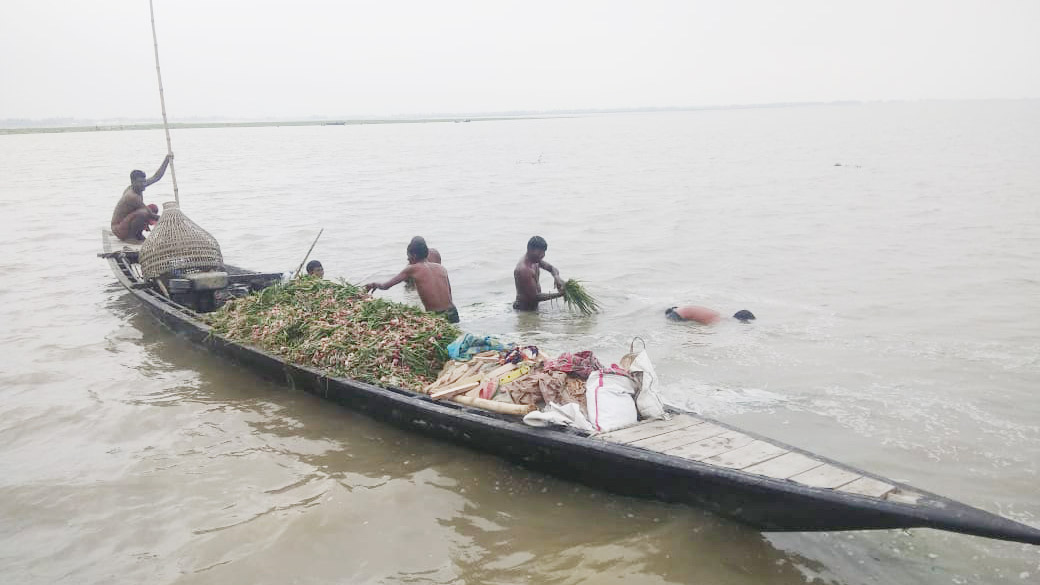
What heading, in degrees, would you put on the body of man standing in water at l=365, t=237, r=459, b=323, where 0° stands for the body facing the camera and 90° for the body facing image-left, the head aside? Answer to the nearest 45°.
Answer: approximately 135°

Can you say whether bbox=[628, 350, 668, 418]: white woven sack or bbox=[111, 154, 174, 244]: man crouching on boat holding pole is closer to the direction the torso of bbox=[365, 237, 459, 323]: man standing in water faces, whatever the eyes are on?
the man crouching on boat holding pole

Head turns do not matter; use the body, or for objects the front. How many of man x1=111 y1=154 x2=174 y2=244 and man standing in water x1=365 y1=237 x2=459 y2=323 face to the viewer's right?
1

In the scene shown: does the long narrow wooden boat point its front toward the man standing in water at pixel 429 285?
no

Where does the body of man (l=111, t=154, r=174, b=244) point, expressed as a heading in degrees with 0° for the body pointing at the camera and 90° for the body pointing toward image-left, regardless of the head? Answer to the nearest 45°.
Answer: approximately 270°

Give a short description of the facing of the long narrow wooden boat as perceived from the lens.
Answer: facing the viewer and to the right of the viewer

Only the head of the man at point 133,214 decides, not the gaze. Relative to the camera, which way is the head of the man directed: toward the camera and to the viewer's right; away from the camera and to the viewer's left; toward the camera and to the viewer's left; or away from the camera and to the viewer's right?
toward the camera and to the viewer's right

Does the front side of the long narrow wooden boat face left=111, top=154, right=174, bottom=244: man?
no

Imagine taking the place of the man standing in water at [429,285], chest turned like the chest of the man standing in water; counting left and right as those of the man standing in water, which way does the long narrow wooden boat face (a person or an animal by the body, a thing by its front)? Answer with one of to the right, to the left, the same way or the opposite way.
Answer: the opposite way

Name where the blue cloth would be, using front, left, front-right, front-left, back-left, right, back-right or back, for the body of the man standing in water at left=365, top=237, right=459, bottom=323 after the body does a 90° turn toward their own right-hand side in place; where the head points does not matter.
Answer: back-right
